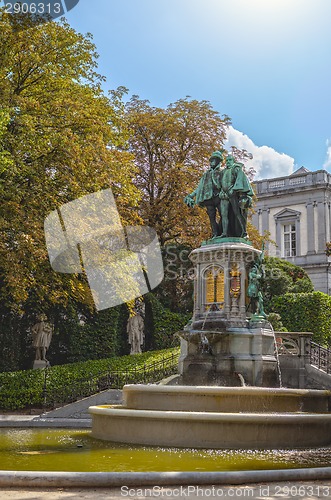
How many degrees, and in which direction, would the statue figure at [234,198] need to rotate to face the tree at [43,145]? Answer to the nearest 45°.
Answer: approximately 90° to its right

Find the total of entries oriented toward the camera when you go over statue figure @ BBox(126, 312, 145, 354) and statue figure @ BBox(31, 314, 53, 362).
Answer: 2

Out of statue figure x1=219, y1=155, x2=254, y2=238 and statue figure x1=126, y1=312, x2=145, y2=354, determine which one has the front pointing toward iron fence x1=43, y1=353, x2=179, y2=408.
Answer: statue figure x1=126, y1=312, x2=145, y2=354

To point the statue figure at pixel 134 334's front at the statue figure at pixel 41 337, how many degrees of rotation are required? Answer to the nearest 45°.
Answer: approximately 45° to its right

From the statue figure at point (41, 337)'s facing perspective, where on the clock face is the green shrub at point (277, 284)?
The green shrub is roughly at 8 o'clock from the statue figure.

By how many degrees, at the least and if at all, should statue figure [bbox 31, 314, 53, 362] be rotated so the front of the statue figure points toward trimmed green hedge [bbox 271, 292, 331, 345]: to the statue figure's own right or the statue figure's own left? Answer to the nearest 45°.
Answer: approximately 90° to the statue figure's own left

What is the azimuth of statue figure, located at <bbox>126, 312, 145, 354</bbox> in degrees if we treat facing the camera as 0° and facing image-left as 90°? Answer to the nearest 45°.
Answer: approximately 0°

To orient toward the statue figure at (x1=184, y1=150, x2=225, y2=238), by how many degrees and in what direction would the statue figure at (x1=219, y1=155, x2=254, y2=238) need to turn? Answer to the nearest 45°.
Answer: approximately 45° to its right
